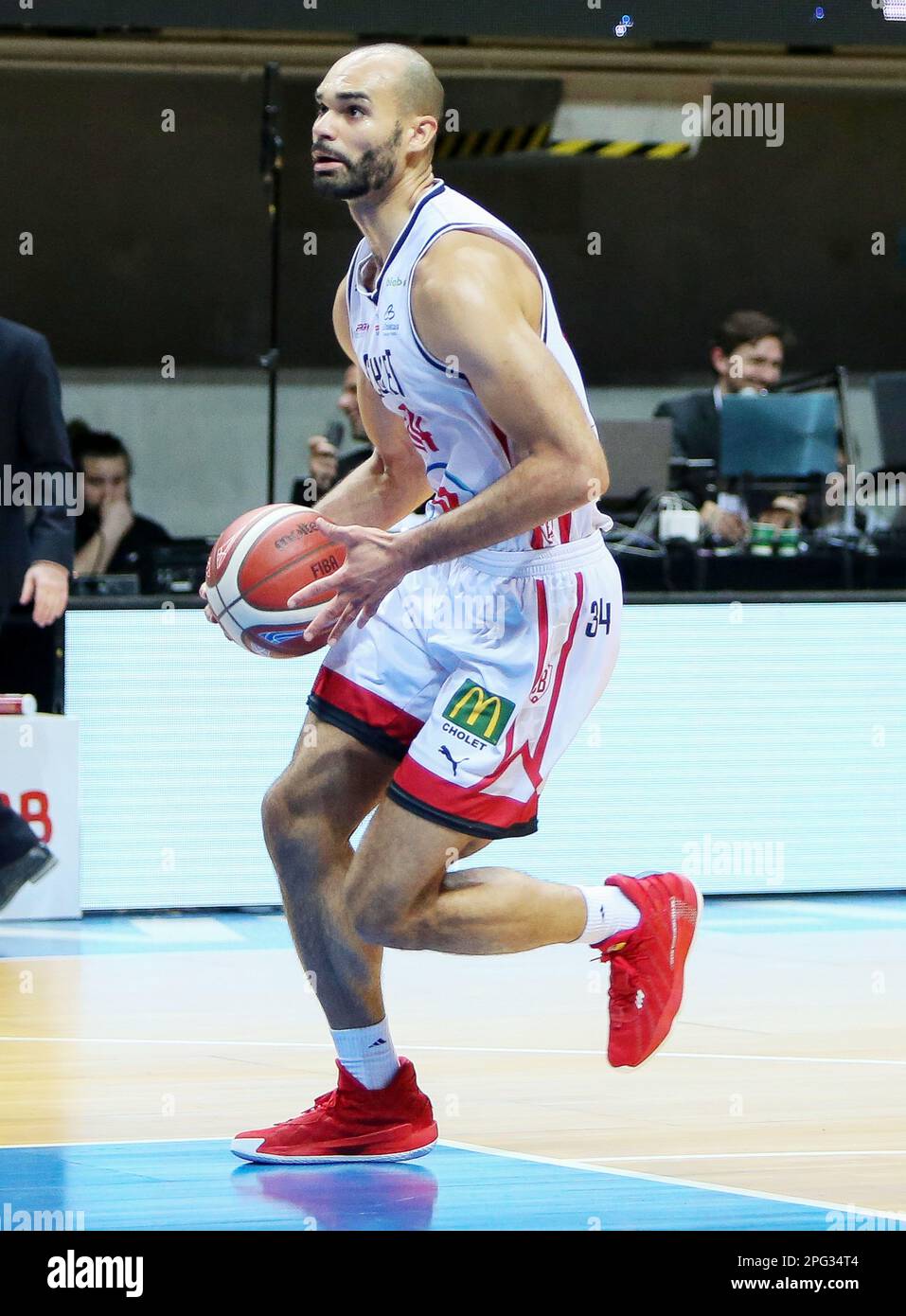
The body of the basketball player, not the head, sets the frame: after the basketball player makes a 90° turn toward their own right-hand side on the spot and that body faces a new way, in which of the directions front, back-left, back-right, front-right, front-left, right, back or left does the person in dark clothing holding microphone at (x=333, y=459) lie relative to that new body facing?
front-right

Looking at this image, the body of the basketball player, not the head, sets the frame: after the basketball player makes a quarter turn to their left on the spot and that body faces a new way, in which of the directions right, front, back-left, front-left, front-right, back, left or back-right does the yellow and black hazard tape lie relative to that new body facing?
back-left
